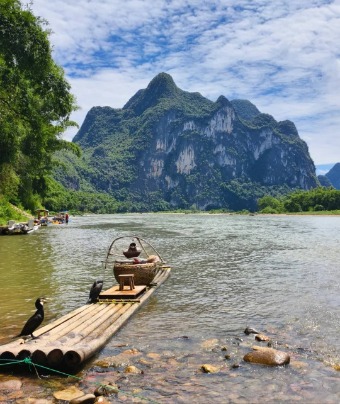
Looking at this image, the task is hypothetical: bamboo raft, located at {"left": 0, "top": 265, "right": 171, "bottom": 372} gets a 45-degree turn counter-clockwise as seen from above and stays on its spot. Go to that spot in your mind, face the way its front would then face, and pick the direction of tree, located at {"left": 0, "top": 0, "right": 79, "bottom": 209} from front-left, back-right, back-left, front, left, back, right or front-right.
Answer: front

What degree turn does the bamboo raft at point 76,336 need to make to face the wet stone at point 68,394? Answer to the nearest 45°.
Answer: approximately 135° to its right

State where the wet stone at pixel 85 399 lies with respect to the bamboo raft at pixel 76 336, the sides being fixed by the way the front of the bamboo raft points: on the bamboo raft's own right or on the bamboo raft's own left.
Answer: on the bamboo raft's own right

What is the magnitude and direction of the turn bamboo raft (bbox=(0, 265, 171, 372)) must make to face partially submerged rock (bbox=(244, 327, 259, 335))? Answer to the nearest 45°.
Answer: approximately 45° to its right

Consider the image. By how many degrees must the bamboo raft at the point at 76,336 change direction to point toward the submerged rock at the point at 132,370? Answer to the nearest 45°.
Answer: approximately 90° to its right

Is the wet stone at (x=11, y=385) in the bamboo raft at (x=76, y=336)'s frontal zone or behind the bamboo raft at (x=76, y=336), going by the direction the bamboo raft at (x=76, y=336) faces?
behind

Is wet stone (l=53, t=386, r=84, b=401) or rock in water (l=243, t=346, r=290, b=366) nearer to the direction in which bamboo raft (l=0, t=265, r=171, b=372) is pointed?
the rock in water

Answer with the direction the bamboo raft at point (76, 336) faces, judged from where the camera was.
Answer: facing away from the viewer and to the right of the viewer

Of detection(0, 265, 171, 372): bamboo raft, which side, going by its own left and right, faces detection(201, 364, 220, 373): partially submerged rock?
right

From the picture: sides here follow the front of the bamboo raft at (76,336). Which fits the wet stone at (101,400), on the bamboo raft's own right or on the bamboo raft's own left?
on the bamboo raft's own right
